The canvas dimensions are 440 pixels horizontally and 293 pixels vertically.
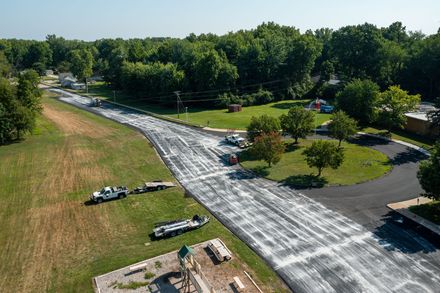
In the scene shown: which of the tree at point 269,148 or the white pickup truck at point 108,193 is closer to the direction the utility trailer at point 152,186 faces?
the white pickup truck

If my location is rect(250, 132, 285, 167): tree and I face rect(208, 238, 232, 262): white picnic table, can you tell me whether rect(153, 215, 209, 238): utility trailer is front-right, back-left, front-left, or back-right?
front-right

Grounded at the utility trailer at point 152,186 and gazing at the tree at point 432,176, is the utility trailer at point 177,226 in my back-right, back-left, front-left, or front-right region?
front-right

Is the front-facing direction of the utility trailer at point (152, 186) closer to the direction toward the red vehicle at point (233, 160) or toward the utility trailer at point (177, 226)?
the utility trailer

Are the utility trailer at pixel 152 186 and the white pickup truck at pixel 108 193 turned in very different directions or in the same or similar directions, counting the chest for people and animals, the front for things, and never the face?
same or similar directions

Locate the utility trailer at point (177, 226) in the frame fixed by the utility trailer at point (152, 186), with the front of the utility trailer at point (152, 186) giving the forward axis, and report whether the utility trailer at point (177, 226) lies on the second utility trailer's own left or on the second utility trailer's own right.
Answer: on the second utility trailer's own left

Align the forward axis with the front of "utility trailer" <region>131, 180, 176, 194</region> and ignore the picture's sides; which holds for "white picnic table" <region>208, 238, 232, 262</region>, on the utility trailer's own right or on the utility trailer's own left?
on the utility trailer's own left

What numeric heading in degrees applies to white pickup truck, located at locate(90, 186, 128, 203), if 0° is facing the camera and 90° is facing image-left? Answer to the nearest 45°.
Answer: approximately 45°

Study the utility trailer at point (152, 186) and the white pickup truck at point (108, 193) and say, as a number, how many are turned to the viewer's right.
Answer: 0

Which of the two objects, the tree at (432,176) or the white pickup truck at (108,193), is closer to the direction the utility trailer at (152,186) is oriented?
the white pickup truck
